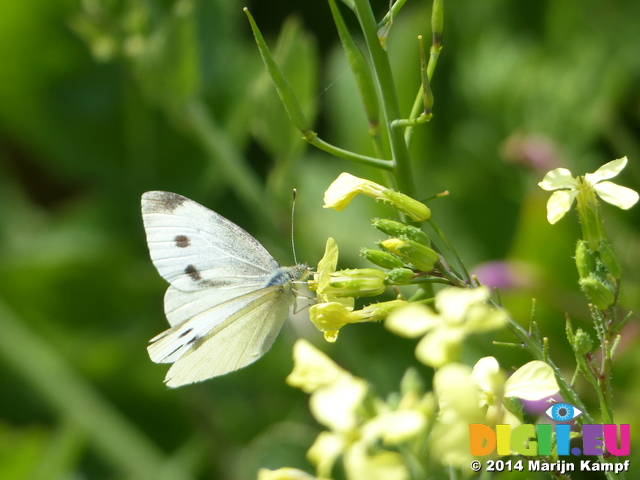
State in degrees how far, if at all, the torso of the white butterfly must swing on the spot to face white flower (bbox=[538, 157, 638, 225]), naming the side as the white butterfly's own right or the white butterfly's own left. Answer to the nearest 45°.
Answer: approximately 45° to the white butterfly's own right

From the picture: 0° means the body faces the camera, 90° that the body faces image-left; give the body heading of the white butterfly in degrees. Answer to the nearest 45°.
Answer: approximately 270°
